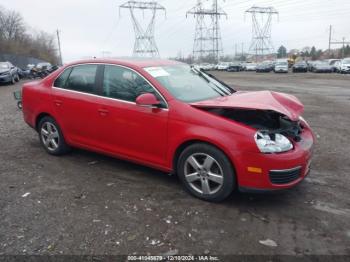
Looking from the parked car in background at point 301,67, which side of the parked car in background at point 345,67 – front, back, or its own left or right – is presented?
right

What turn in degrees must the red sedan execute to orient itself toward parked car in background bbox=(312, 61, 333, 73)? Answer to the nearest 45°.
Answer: approximately 90° to its left

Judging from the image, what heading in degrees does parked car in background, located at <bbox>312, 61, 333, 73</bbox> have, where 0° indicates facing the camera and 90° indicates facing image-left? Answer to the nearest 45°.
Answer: approximately 45°

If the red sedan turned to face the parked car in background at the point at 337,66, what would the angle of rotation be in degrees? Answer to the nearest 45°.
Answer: approximately 90° to its left

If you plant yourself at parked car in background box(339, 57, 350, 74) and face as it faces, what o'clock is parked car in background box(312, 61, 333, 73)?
parked car in background box(312, 61, 333, 73) is roughly at 3 o'clock from parked car in background box(339, 57, 350, 74).

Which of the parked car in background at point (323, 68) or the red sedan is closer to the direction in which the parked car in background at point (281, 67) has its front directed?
the red sedan

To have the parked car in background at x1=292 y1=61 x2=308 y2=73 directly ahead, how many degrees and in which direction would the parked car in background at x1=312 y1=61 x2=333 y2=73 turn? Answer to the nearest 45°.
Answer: approximately 90° to its right

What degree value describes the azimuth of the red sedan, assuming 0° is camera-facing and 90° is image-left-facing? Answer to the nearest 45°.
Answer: approximately 315°

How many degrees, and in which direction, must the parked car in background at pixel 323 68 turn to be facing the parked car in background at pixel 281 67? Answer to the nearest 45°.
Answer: approximately 45° to its right

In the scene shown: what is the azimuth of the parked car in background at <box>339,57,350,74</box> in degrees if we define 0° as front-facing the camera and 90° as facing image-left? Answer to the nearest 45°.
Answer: approximately 45°
